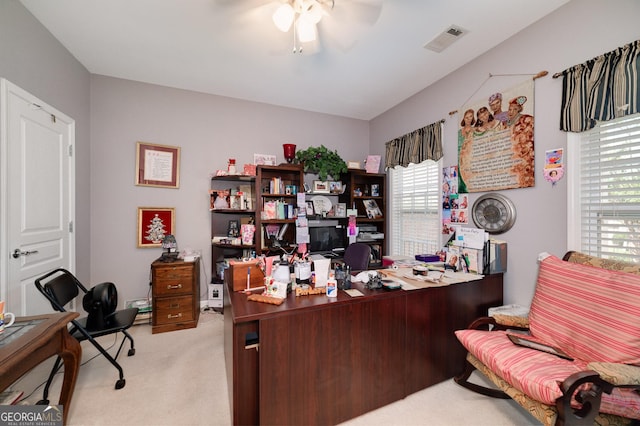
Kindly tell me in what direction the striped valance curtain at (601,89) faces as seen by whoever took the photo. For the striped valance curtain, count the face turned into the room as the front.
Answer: facing the viewer and to the left of the viewer

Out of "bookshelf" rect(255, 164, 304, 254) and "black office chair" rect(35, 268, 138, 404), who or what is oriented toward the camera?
the bookshelf

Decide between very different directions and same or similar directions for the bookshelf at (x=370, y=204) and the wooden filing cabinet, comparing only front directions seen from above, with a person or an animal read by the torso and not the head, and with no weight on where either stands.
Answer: same or similar directions

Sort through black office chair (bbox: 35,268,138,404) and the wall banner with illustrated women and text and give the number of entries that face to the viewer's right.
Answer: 1

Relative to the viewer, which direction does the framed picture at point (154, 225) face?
toward the camera

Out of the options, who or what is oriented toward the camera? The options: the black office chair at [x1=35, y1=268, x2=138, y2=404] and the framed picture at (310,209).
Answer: the framed picture

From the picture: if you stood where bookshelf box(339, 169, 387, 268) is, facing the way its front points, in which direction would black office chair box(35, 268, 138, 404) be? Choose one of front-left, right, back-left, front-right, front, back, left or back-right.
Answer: right

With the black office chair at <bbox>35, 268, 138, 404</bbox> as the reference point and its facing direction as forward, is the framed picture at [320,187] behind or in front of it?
in front

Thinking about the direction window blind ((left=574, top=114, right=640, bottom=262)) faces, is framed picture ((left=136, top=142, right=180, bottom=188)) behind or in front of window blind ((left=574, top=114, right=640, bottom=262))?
in front

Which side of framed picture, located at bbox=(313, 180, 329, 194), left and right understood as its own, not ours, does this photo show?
front

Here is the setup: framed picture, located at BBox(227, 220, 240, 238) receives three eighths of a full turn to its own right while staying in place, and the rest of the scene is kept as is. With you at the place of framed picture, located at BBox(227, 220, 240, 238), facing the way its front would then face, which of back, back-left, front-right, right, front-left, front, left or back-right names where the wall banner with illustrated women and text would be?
back

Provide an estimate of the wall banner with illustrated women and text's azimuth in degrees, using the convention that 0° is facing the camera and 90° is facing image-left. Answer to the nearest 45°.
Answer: approximately 45°

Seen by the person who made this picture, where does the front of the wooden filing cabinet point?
facing the viewer

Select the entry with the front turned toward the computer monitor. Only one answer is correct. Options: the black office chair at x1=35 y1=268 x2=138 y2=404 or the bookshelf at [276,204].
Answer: the black office chair

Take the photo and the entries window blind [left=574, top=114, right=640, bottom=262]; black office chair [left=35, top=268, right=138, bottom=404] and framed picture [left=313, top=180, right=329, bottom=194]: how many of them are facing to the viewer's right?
1

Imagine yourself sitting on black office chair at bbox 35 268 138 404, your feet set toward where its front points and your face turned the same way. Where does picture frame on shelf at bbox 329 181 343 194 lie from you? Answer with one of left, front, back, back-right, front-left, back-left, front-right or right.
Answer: front

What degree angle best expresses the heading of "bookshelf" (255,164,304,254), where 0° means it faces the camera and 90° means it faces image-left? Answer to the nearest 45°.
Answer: approximately 0°

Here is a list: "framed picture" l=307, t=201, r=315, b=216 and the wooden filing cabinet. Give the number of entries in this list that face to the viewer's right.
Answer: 0

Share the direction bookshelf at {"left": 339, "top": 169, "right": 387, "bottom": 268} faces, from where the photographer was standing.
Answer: facing the viewer and to the right of the viewer
